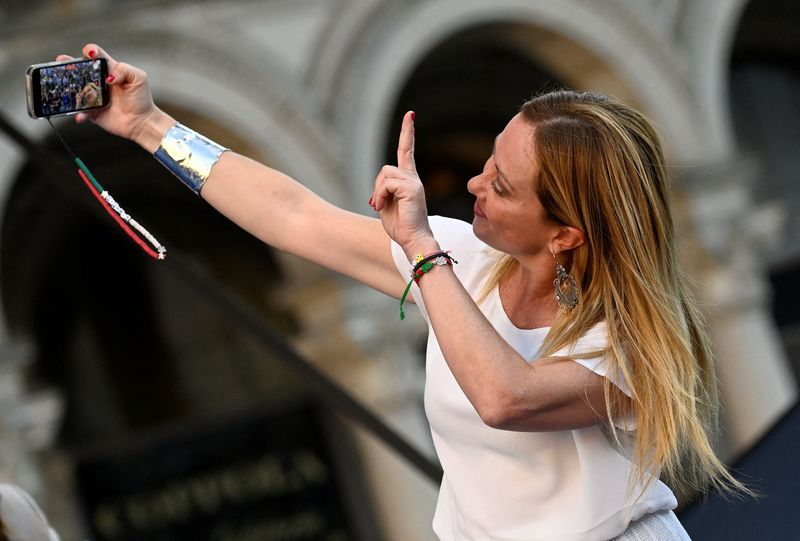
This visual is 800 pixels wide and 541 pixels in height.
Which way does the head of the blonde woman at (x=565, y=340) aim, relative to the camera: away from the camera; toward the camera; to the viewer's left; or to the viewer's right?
to the viewer's left

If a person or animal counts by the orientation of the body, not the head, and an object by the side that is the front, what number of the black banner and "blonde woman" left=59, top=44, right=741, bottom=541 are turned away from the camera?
0

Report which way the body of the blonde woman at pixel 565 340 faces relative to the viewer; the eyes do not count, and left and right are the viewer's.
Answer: facing the viewer and to the left of the viewer

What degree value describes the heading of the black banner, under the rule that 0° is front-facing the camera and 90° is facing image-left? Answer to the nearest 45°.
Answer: approximately 0°

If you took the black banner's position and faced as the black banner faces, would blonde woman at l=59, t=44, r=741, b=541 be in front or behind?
in front

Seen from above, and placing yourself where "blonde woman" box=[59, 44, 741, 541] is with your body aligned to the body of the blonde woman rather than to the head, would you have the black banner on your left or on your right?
on your right
